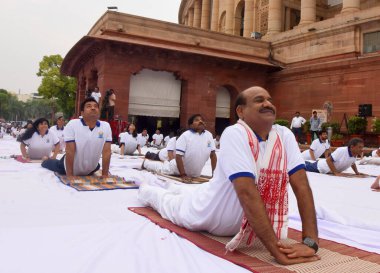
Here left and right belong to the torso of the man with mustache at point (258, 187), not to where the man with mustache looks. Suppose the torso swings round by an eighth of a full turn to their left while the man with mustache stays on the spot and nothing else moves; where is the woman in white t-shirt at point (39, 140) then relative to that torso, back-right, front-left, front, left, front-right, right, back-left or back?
back-left

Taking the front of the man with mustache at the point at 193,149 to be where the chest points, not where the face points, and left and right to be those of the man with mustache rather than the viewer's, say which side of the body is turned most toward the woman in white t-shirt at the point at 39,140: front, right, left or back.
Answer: back

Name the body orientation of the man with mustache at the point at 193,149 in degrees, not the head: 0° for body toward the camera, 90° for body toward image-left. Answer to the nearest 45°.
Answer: approximately 315°

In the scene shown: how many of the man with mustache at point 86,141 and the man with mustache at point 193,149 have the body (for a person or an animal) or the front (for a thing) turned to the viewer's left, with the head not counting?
0

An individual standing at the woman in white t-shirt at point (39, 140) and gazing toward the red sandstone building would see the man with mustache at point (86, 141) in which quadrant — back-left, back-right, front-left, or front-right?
back-right

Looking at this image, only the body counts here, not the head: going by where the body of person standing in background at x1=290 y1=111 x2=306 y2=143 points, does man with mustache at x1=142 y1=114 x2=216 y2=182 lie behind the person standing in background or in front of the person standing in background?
in front

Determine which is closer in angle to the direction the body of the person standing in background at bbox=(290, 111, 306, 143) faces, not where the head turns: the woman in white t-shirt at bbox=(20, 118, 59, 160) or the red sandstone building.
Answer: the woman in white t-shirt

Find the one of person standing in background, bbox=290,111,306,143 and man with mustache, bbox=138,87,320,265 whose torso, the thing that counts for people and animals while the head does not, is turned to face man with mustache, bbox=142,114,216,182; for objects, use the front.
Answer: the person standing in background

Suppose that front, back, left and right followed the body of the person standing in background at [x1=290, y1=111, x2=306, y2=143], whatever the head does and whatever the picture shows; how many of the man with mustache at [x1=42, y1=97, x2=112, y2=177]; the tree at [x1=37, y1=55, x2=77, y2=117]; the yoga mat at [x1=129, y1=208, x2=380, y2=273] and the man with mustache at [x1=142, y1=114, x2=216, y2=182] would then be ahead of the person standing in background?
3

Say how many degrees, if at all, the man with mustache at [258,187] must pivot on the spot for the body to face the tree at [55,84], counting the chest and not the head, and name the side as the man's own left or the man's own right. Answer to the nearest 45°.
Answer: approximately 180°

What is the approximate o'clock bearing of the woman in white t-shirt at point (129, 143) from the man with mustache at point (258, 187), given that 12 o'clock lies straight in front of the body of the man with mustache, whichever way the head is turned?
The woman in white t-shirt is roughly at 7 o'clock from the man with mustache.

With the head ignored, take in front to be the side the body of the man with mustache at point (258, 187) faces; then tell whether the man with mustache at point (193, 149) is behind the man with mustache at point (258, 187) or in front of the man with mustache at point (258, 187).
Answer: behind

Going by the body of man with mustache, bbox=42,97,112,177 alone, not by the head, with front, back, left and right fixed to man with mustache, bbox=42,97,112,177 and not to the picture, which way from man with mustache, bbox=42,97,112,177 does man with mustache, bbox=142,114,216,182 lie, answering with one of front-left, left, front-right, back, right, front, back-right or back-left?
front-left
